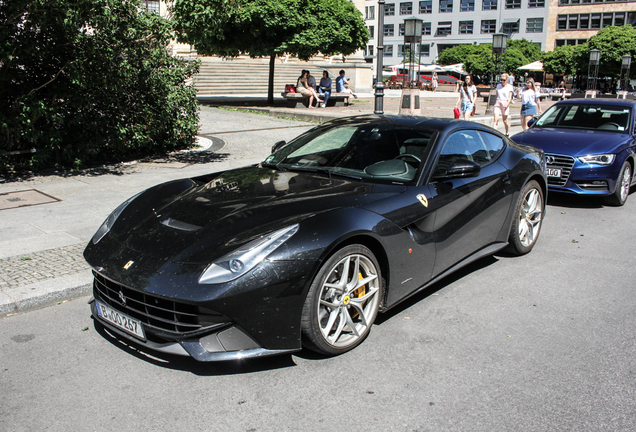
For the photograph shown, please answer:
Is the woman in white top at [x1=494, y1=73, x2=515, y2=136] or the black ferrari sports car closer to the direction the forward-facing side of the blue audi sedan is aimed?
the black ferrari sports car

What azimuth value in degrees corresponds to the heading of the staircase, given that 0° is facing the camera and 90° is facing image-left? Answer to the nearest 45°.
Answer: approximately 0°

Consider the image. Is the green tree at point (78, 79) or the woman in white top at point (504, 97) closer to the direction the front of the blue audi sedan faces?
the green tree

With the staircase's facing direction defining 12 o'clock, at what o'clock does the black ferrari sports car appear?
The black ferrari sports car is roughly at 12 o'clock from the staircase.

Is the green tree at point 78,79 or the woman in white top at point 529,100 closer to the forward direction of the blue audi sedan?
the green tree
